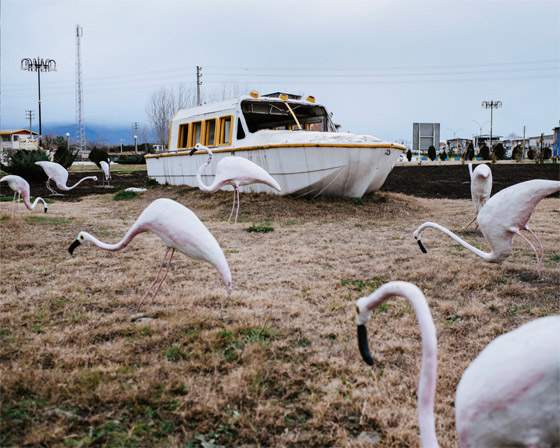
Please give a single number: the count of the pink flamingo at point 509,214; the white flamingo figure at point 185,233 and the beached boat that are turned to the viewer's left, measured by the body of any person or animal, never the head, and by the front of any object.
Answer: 2

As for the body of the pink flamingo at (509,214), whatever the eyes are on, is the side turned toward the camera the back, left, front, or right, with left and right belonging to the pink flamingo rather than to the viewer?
left

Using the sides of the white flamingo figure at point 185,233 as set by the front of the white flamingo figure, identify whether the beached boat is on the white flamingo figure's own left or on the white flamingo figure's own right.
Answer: on the white flamingo figure's own right

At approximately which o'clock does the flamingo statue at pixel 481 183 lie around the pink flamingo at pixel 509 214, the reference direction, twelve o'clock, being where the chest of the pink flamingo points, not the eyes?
The flamingo statue is roughly at 3 o'clock from the pink flamingo.

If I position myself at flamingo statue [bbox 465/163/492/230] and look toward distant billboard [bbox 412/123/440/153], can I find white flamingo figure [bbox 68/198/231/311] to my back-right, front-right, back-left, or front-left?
back-left

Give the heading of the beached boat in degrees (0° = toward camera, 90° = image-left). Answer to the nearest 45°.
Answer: approximately 315°

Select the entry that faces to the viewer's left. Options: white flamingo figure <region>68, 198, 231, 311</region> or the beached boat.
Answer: the white flamingo figure

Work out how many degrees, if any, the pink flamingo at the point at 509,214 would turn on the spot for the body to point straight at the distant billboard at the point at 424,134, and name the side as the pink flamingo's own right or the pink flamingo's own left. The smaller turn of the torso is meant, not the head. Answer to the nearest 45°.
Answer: approximately 90° to the pink flamingo's own right

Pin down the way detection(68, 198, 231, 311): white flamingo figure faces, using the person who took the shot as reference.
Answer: facing to the left of the viewer
